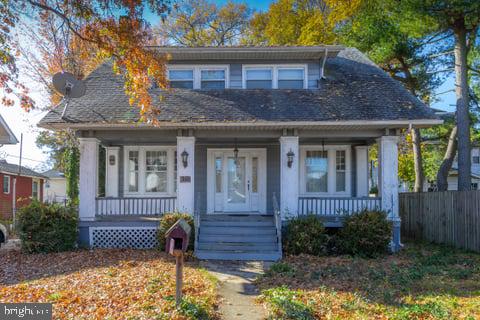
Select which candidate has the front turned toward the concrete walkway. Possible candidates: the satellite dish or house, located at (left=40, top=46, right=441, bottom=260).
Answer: the house

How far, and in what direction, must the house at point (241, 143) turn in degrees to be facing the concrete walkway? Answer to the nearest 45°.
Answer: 0° — it already faces it

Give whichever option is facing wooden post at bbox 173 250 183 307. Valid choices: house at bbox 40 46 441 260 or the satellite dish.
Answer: the house

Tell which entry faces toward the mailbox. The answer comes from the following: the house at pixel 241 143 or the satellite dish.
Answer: the house

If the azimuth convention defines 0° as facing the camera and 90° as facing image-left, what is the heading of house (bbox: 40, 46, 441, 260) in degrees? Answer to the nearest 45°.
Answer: approximately 0°

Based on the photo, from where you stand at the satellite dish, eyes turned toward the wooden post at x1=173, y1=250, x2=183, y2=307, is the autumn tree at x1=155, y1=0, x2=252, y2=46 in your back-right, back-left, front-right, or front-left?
back-left

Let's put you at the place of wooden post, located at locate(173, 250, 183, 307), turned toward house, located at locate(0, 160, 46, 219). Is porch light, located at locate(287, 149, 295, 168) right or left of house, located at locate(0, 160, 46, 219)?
right

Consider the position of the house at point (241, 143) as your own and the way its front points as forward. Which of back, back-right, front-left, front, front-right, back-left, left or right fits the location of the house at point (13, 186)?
back-right

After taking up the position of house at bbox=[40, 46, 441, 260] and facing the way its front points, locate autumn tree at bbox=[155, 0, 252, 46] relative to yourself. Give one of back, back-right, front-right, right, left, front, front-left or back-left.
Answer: back

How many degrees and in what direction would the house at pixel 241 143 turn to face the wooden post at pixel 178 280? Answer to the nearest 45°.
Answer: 0° — it already faces it
